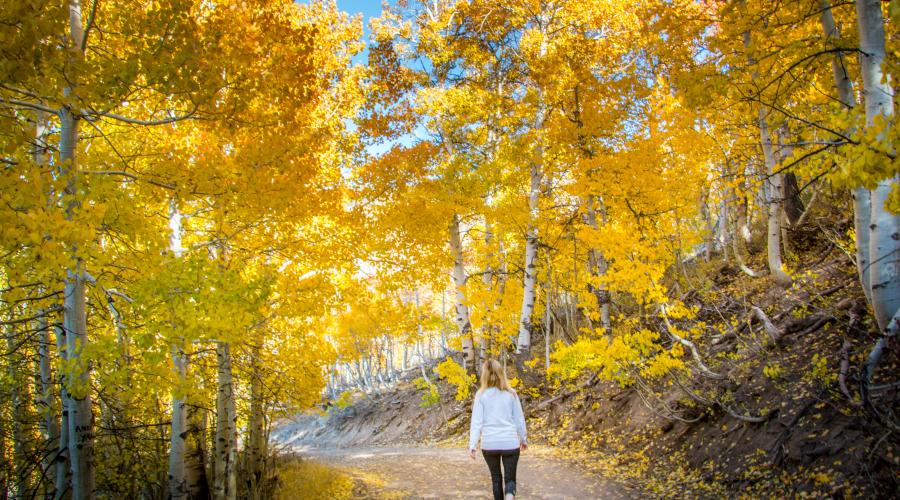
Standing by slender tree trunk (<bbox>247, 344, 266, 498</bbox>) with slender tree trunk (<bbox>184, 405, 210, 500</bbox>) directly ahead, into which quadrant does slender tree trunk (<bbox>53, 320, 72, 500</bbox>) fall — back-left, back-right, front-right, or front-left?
front-left

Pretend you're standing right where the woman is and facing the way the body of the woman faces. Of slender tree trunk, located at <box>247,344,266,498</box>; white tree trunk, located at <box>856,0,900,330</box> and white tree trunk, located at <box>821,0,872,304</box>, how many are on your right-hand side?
2

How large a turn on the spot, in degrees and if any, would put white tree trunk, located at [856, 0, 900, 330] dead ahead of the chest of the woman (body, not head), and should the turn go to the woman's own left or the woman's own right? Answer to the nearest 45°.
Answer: approximately 90° to the woman's own right

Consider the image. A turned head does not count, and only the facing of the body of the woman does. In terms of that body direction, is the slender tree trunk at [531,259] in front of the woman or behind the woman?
in front

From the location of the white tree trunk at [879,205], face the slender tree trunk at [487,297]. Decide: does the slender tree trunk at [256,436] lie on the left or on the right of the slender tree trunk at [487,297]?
left

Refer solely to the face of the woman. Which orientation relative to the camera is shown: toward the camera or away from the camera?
away from the camera

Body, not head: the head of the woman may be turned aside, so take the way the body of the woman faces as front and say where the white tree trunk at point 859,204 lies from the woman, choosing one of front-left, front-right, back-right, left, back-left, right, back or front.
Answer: right

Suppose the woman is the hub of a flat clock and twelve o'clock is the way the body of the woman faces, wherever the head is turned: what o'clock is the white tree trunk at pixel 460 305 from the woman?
The white tree trunk is roughly at 12 o'clock from the woman.

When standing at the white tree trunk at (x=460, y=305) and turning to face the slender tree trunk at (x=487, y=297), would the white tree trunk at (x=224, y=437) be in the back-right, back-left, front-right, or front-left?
back-right

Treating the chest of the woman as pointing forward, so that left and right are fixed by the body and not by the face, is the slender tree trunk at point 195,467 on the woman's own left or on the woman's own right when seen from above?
on the woman's own left

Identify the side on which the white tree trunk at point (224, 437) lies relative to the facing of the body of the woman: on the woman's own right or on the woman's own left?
on the woman's own left

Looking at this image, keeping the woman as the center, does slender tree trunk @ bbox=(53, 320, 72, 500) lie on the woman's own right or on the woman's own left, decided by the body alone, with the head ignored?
on the woman's own left

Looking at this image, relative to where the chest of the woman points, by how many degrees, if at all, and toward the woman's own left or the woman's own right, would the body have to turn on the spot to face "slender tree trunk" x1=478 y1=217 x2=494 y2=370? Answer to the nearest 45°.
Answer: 0° — they already face it

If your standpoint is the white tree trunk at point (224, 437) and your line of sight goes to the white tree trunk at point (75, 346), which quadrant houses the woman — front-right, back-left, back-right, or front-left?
front-left

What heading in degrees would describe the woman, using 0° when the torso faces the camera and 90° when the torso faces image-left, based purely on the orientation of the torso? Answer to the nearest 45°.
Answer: approximately 180°

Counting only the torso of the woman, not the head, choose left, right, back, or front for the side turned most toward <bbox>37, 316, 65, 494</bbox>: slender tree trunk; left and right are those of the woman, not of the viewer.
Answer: left

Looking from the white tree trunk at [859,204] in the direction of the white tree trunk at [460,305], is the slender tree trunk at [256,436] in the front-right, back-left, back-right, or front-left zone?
front-left
